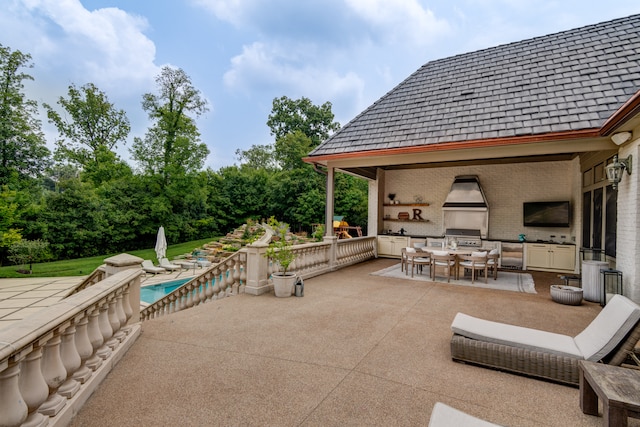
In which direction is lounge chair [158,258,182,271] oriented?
to the viewer's right

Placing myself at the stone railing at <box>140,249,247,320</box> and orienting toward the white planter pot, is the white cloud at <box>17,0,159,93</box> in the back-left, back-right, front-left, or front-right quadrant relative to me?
back-left

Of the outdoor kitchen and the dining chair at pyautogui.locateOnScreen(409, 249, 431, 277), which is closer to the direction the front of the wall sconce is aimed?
the dining chair

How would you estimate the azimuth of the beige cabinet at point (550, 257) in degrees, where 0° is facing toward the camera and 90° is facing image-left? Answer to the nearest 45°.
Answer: approximately 0°

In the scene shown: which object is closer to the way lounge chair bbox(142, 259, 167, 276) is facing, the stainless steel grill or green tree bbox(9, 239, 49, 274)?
the stainless steel grill

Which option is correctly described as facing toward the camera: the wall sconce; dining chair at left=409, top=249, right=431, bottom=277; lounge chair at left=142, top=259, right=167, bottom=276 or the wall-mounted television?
the wall-mounted television

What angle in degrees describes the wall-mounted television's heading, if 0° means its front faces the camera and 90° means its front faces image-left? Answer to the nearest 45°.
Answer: approximately 0°

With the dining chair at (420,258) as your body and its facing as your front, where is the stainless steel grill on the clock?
The stainless steel grill is roughly at 1 o'clock from the dining chair.

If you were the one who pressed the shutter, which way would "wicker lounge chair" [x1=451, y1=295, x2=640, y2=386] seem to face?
facing to the left of the viewer

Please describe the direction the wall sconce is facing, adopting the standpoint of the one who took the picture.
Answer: facing to the left of the viewer
